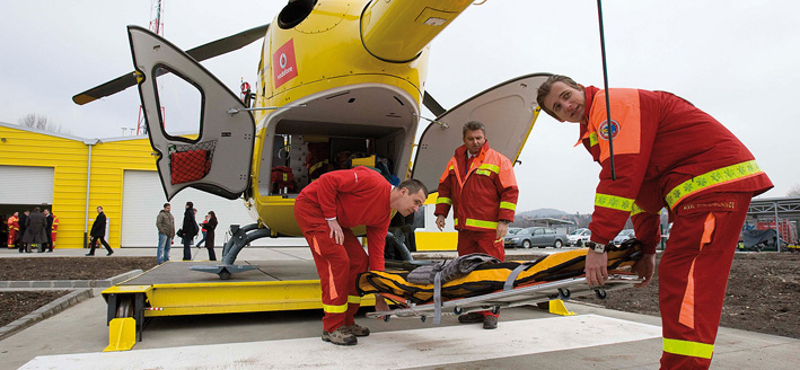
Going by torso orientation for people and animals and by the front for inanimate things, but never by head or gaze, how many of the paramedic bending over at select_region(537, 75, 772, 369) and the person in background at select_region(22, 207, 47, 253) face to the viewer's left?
1

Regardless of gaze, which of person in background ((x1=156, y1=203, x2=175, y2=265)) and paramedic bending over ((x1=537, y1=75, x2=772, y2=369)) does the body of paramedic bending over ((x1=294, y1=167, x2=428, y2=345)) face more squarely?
the paramedic bending over

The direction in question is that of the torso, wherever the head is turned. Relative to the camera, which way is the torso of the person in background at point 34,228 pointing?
away from the camera

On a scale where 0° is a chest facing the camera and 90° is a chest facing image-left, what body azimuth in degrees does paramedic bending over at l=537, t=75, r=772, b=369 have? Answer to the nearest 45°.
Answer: approximately 90°

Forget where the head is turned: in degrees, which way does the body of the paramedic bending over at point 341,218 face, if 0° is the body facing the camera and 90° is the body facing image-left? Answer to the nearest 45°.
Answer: approximately 270°

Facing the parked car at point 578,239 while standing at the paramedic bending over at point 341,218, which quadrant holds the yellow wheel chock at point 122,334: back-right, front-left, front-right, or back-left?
back-left

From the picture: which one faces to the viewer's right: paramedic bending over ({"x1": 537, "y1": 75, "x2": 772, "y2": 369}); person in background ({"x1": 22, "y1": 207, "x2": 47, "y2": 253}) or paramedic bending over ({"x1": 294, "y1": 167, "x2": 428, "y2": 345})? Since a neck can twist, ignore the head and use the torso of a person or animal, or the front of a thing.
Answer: paramedic bending over ({"x1": 294, "y1": 167, "x2": 428, "y2": 345})

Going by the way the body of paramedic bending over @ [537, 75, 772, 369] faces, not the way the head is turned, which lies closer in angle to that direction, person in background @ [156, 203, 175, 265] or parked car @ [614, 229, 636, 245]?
the person in background

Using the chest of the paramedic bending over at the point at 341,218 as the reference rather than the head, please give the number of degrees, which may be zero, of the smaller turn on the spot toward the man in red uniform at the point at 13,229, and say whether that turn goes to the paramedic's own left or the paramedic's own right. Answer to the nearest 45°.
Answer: approximately 135° to the paramedic's own left

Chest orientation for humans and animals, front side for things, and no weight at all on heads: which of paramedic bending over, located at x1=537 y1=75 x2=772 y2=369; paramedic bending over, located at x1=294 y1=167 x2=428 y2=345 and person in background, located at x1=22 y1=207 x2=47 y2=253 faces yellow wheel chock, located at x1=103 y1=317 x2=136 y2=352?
paramedic bending over, located at x1=537 y1=75 x2=772 y2=369

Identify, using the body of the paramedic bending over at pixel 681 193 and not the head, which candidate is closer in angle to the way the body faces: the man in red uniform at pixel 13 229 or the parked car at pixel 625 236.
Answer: the man in red uniform

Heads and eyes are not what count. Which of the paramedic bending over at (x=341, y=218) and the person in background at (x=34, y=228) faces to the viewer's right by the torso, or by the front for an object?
the paramedic bending over
